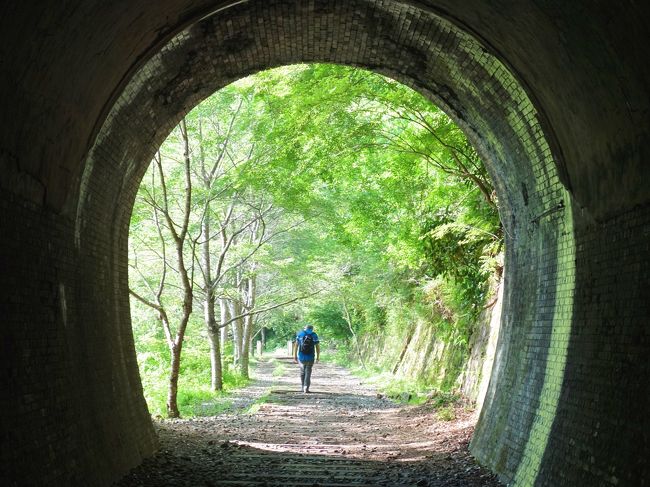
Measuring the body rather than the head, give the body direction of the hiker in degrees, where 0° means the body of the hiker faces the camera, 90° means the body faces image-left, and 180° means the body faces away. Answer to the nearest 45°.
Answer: approximately 180°
